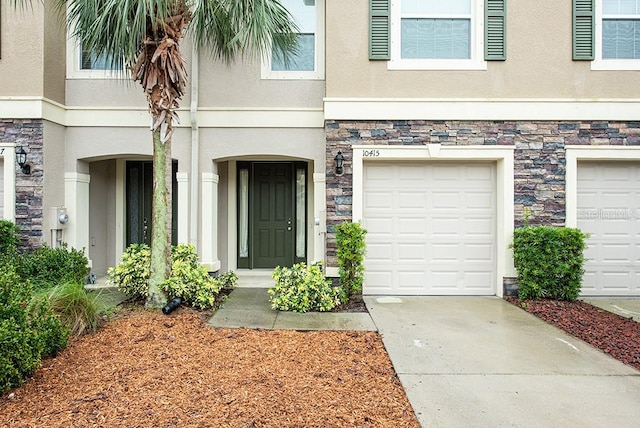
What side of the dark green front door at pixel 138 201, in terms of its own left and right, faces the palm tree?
front

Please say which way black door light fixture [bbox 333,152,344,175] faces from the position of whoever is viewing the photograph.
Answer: facing the viewer

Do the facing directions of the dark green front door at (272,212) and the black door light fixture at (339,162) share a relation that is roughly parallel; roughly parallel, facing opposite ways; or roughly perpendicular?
roughly parallel

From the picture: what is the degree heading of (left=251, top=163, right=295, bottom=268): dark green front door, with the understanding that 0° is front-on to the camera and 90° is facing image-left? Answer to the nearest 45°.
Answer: approximately 0°

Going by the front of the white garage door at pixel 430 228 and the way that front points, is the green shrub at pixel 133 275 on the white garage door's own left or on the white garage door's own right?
on the white garage door's own right

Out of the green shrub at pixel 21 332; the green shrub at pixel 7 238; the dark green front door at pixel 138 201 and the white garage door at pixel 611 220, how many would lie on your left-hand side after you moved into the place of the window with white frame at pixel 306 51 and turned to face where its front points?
1

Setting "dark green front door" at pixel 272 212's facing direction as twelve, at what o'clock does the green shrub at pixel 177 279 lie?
The green shrub is roughly at 1 o'clock from the dark green front door.

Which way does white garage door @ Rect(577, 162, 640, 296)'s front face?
toward the camera

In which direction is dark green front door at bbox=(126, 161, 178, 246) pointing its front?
toward the camera

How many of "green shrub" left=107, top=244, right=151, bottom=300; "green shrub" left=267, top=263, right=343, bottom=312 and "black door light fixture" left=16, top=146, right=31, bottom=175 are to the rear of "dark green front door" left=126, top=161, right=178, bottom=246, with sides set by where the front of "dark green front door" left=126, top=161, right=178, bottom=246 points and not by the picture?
0

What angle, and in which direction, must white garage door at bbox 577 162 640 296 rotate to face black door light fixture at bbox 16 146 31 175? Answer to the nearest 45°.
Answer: approximately 45° to its right

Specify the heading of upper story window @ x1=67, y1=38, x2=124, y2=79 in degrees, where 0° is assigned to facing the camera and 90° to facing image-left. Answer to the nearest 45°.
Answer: approximately 0°
